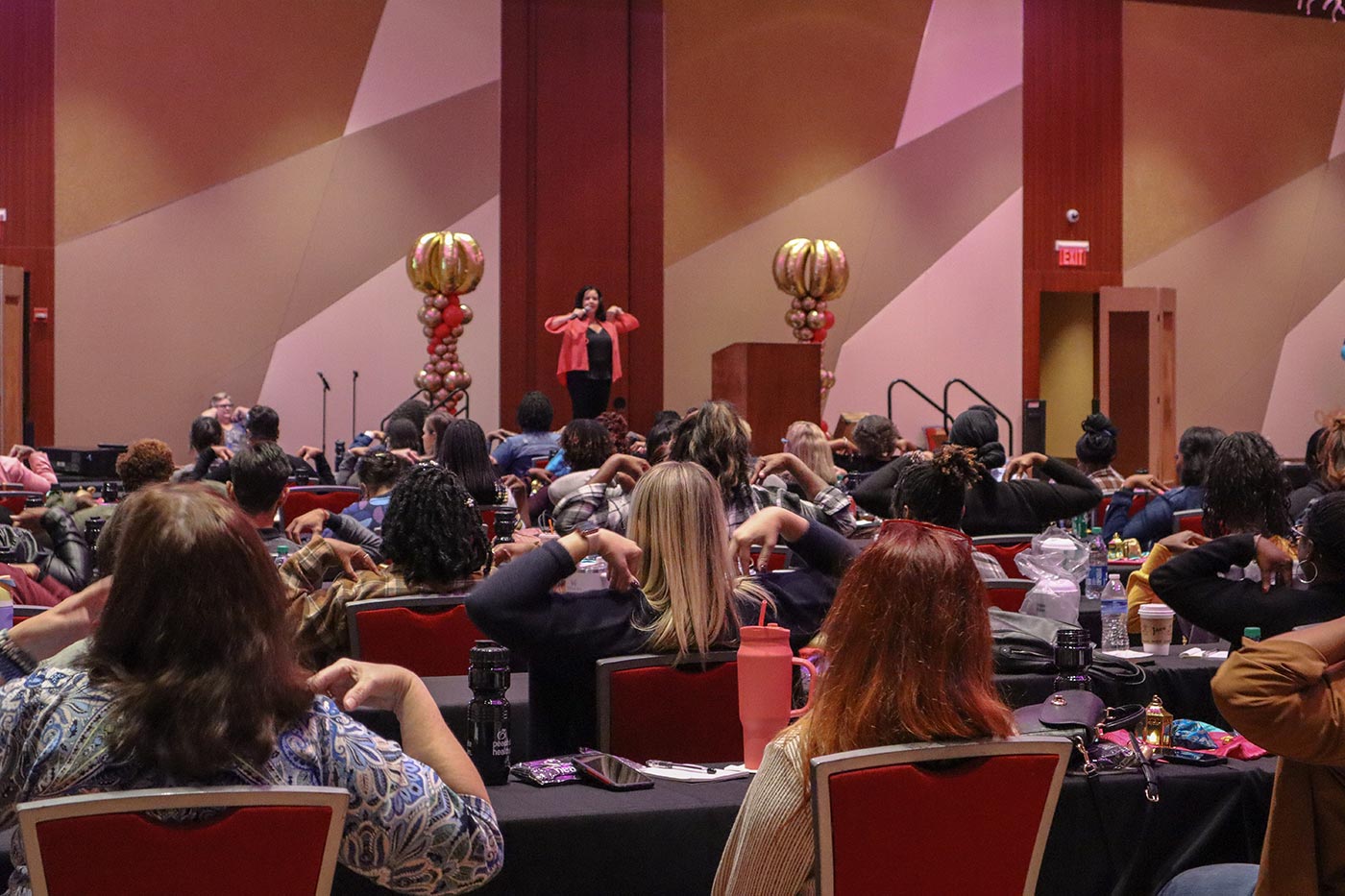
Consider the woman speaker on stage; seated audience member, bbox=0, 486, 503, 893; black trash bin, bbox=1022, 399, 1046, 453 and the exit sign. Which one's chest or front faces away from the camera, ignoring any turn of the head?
the seated audience member

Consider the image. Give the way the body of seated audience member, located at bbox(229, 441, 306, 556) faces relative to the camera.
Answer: away from the camera

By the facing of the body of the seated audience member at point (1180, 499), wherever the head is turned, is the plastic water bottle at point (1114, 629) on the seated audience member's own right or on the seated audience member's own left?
on the seated audience member's own left

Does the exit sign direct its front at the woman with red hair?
yes

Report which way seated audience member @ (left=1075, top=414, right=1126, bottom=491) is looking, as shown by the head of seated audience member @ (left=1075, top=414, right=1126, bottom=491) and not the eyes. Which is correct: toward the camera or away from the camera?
away from the camera

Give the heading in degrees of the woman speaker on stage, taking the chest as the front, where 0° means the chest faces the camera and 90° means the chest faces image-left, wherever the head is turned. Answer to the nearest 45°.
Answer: approximately 0°

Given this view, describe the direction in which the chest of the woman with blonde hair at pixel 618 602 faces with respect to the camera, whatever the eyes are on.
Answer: away from the camera

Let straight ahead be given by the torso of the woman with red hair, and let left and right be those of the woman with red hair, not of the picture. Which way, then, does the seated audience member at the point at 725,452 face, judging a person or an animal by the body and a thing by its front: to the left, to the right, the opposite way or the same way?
the same way

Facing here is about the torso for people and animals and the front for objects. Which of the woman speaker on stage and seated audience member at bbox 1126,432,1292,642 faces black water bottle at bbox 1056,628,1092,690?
the woman speaker on stage

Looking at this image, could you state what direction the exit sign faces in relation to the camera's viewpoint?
facing the viewer

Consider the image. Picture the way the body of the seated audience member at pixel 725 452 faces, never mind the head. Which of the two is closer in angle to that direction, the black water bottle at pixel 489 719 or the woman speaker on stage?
the woman speaker on stage

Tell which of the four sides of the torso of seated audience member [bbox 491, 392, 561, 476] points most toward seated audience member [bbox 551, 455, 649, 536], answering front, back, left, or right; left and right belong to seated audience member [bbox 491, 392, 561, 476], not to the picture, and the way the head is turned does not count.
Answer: back

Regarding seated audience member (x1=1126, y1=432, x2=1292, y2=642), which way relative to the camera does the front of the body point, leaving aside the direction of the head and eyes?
away from the camera

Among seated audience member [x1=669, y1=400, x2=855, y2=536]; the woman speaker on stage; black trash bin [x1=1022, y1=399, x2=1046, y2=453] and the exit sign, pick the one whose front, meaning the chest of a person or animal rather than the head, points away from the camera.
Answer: the seated audience member

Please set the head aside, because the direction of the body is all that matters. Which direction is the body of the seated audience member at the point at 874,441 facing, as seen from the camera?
away from the camera

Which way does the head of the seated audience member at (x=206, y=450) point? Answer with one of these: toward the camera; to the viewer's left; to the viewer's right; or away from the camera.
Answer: away from the camera

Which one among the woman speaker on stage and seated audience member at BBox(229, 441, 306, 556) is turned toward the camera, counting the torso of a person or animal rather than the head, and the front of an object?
the woman speaker on stage

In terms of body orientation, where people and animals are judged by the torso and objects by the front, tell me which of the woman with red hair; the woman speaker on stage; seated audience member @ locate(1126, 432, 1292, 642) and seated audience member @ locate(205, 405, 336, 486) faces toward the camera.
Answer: the woman speaker on stage

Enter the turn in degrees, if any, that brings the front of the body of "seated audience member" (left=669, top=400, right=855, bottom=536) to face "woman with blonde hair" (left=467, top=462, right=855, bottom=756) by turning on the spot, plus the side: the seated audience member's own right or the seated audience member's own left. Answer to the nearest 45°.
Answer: approximately 180°

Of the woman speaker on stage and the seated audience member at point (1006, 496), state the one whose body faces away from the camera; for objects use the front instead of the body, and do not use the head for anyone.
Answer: the seated audience member

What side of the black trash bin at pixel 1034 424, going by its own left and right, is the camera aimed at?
front

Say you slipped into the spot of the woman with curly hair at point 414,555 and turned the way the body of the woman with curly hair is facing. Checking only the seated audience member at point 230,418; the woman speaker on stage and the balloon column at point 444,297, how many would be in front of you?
3
